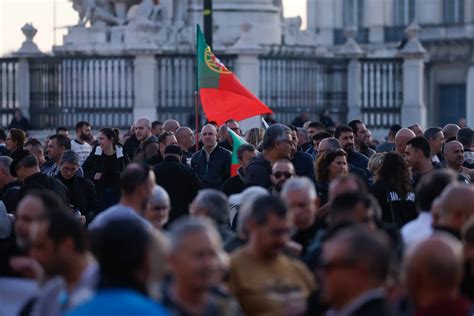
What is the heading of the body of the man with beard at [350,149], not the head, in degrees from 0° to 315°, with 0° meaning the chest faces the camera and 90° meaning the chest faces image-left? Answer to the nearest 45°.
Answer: approximately 315°

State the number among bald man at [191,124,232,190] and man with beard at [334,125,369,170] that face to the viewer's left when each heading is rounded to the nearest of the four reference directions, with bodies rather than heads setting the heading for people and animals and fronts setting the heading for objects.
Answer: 0

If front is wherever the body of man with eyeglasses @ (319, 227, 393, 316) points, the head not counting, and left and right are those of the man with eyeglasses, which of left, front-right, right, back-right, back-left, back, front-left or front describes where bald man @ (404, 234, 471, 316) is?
back

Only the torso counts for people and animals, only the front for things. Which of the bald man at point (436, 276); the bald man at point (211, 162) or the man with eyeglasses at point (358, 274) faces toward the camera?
the bald man at point (211, 162)

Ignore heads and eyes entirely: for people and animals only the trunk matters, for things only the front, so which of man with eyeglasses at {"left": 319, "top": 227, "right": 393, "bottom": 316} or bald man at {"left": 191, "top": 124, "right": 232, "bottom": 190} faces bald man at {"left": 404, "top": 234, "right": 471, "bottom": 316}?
bald man at {"left": 191, "top": 124, "right": 232, "bottom": 190}

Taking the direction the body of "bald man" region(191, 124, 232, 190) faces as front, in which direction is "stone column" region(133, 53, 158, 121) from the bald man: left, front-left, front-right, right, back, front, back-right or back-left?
back

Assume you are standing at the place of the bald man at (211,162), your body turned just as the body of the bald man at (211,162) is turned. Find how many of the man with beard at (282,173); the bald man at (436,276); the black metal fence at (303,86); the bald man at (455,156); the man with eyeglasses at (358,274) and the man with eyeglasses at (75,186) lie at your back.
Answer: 1

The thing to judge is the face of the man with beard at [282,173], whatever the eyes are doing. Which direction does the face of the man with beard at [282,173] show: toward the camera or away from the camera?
toward the camera

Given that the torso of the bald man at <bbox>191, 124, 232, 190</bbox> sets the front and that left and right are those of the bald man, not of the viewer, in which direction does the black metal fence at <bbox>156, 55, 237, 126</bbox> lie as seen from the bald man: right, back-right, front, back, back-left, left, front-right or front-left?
back

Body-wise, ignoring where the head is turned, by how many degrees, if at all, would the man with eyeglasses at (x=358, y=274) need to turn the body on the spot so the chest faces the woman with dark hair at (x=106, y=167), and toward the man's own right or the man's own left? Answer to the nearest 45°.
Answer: approximately 90° to the man's own right

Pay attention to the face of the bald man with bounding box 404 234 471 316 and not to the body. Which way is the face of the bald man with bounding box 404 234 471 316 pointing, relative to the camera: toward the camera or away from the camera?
away from the camera

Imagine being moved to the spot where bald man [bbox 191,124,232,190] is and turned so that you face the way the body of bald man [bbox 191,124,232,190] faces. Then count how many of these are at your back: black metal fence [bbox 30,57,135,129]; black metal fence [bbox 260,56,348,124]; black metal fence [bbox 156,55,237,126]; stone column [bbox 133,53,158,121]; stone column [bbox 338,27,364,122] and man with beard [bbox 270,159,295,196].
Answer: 5

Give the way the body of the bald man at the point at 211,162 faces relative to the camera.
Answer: toward the camera

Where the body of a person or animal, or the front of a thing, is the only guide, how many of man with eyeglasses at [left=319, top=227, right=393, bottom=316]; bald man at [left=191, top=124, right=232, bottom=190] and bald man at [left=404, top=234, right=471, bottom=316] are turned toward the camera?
1
